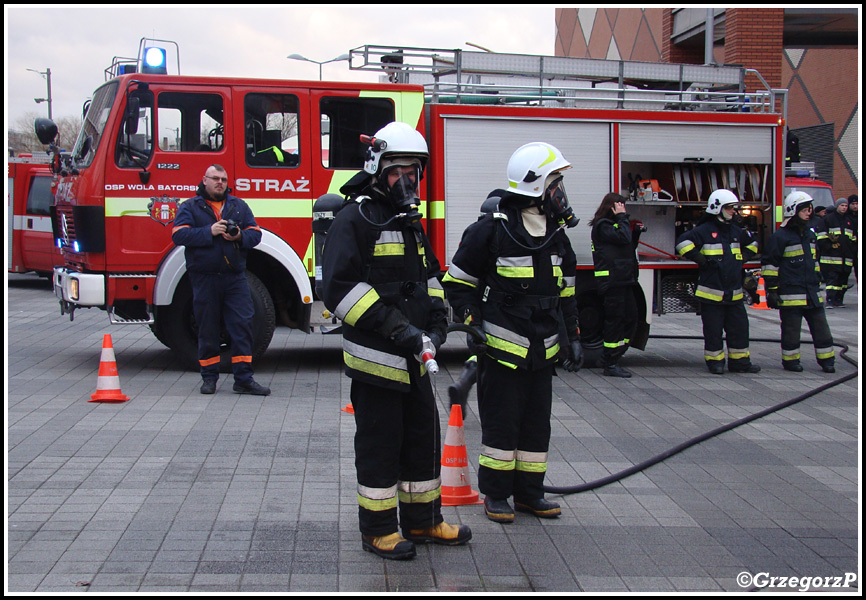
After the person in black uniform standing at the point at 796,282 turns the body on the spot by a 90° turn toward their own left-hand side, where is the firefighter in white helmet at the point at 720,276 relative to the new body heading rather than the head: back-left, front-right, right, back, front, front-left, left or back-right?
back

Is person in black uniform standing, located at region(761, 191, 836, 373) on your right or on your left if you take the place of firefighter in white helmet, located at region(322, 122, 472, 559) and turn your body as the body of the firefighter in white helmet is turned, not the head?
on your left

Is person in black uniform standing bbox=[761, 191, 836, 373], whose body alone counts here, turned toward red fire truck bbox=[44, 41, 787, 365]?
no

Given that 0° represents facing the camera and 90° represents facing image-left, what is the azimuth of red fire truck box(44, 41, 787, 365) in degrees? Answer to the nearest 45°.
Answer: approximately 90°

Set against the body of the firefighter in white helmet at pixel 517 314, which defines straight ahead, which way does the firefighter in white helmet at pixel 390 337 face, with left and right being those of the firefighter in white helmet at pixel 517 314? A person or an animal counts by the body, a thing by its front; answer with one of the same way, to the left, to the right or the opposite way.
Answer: the same way

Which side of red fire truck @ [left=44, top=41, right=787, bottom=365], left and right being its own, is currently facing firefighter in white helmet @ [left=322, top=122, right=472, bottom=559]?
left

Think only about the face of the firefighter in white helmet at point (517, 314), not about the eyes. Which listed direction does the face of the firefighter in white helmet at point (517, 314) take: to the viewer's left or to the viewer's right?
to the viewer's right

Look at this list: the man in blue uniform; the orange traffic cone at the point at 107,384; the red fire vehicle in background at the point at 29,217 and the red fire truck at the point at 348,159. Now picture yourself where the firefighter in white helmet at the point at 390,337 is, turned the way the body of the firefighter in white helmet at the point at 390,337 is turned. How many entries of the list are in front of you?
0

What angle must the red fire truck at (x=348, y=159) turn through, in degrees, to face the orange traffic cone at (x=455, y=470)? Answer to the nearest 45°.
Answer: approximately 90° to its left

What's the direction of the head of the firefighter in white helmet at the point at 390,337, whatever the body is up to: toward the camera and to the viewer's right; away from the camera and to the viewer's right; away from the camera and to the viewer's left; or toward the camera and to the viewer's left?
toward the camera and to the viewer's right

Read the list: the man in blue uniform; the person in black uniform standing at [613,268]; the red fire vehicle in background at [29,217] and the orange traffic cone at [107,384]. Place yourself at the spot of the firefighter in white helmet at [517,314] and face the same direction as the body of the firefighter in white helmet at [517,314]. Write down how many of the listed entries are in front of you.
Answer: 0

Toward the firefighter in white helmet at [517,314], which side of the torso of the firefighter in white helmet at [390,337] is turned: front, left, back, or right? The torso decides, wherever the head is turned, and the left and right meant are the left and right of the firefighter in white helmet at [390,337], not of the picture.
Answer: left

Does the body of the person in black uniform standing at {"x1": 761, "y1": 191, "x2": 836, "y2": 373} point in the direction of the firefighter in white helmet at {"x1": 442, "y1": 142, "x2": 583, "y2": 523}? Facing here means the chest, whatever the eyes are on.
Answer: no
